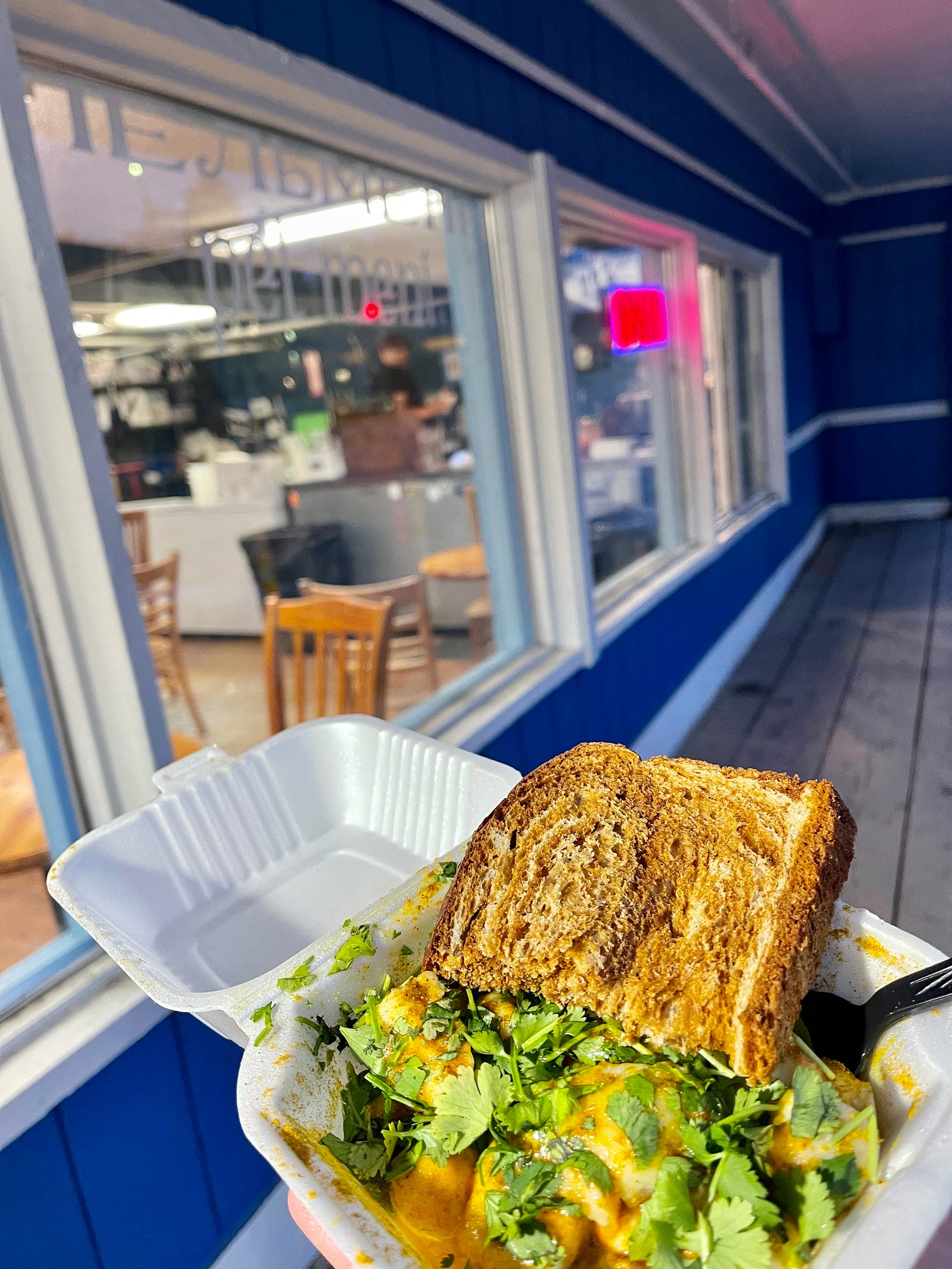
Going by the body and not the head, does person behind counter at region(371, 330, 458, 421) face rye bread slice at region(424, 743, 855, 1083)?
yes

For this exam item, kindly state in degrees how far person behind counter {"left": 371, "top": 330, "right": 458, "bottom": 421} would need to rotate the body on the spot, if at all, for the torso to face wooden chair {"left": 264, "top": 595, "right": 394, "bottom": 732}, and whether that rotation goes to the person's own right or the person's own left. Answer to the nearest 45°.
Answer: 0° — they already face it

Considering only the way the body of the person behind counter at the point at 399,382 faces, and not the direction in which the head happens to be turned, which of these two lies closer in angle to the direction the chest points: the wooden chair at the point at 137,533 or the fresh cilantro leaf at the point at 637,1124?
the fresh cilantro leaf

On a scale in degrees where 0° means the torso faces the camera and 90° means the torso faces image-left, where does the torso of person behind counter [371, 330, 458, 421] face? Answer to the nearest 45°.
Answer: approximately 0°

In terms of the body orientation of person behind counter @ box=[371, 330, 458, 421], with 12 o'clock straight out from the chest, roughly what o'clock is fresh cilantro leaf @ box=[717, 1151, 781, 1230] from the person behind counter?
The fresh cilantro leaf is roughly at 12 o'clock from the person behind counter.

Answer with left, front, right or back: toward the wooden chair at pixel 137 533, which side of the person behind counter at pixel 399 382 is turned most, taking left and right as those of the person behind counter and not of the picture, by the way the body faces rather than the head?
right
